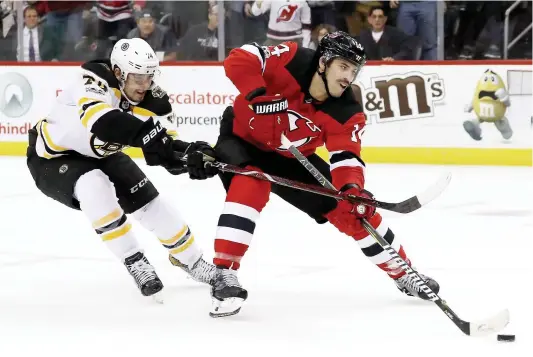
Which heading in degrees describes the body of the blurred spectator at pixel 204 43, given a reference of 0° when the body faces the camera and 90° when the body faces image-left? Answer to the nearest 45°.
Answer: approximately 315°

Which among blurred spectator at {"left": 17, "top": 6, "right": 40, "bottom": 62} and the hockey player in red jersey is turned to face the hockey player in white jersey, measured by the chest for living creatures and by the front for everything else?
the blurred spectator

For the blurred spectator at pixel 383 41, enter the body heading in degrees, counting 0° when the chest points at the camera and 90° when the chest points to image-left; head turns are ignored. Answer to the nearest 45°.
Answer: approximately 0°

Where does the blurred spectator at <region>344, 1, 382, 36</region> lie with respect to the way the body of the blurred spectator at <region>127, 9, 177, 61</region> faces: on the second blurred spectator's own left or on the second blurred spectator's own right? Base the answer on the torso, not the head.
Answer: on the second blurred spectator's own left

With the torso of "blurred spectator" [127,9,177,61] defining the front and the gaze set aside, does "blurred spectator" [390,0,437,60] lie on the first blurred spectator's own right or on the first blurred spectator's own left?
on the first blurred spectator's own left

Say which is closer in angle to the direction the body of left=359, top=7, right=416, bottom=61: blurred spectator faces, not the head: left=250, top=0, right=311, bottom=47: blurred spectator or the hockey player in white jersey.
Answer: the hockey player in white jersey

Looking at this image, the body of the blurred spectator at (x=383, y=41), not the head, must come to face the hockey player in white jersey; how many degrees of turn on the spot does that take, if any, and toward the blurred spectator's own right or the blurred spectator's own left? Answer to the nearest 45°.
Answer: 0° — they already face them

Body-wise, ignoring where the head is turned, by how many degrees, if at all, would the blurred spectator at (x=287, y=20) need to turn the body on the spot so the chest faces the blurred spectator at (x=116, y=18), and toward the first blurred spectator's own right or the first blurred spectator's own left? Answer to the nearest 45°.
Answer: approximately 90° to the first blurred spectator's own right

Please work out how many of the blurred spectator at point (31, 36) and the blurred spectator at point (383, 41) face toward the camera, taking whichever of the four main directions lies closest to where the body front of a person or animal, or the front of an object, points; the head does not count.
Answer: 2
